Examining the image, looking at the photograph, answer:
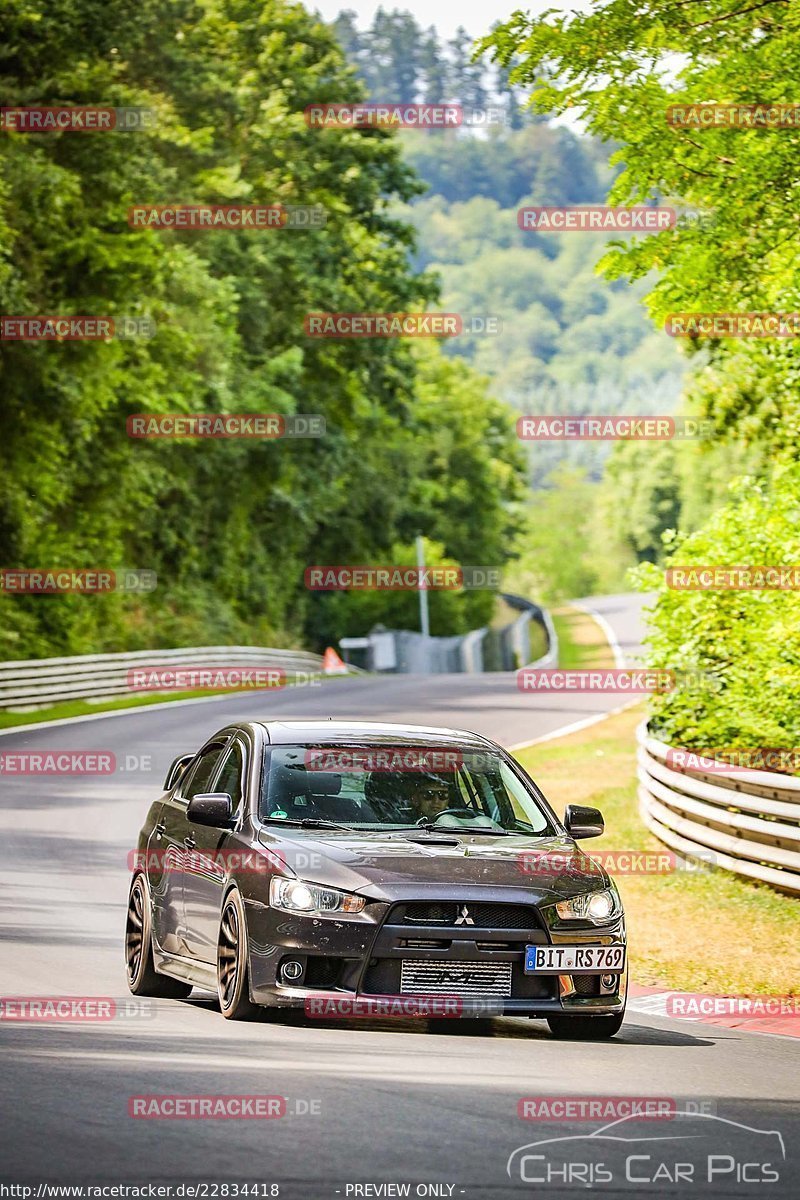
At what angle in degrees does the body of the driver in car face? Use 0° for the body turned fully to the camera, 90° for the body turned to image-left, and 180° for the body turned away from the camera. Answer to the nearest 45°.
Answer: approximately 315°

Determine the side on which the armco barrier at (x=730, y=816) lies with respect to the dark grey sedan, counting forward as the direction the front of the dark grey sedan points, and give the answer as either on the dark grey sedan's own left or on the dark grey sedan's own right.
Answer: on the dark grey sedan's own left

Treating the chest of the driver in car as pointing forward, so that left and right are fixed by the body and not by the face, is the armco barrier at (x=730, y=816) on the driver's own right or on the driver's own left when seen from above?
on the driver's own left

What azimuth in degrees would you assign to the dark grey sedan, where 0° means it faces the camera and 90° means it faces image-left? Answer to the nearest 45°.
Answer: approximately 315°
